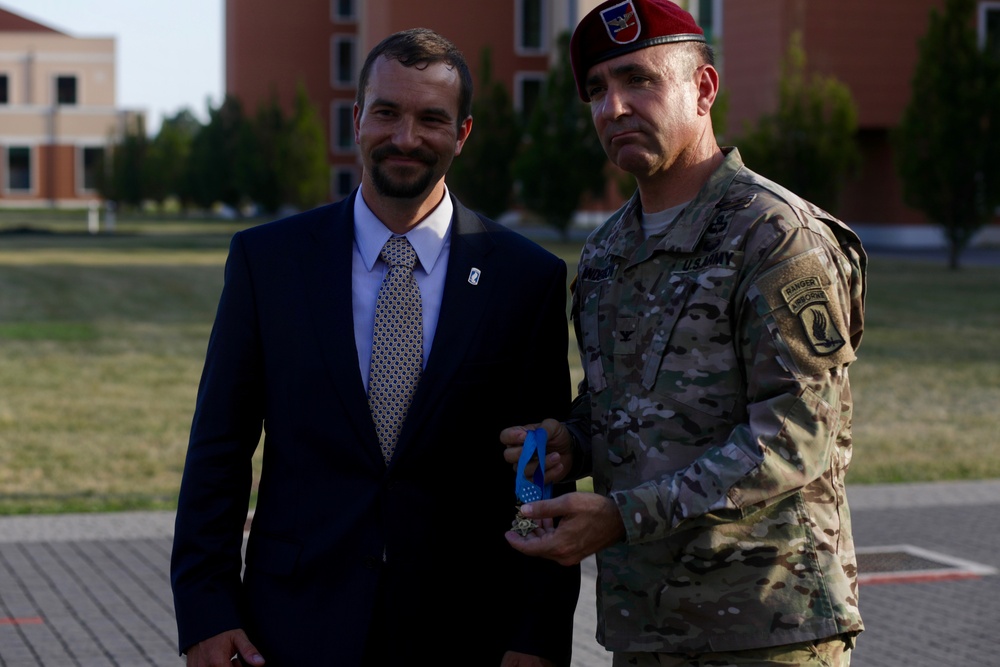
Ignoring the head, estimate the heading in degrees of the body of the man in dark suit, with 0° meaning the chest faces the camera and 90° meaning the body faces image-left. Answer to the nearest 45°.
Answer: approximately 0°

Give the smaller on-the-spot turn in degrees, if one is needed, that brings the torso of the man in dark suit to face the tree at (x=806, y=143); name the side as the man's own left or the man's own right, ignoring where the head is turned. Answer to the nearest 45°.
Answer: approximately 180°

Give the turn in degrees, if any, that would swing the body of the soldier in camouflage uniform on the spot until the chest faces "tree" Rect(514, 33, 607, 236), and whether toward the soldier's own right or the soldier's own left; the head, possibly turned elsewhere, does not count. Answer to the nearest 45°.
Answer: approximately 135° to the soldier's own right

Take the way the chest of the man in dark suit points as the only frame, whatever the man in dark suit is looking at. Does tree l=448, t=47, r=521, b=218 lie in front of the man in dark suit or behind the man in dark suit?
behind

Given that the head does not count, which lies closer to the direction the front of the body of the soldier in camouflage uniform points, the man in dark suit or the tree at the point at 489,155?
the man in dark suit

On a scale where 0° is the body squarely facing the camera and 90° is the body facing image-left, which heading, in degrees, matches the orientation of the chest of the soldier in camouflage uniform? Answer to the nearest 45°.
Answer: approximately 45°

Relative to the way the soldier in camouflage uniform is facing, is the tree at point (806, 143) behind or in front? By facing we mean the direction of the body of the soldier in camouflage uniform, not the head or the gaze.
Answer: behind

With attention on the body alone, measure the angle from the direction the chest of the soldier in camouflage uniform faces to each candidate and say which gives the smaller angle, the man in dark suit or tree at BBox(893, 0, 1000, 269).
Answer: the man in dark suit

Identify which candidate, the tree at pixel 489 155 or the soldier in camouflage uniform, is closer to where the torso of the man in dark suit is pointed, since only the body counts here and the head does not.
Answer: the soldier in camouflage uniform

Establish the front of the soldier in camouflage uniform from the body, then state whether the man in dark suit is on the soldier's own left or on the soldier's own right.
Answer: on the soldier's own right
